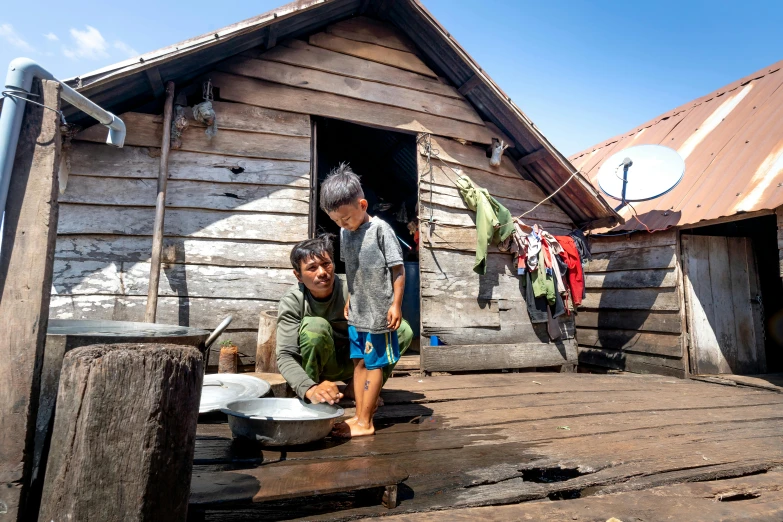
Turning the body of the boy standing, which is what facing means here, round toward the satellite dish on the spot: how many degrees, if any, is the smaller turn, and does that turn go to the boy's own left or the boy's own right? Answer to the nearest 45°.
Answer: approximately 180°

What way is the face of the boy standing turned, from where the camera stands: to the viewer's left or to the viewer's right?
to the viewer's left

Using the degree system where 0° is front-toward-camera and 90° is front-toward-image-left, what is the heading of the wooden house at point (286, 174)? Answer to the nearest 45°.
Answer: approximately 0°

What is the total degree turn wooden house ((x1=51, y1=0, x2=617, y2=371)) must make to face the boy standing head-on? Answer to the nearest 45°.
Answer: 0° — it already faces them

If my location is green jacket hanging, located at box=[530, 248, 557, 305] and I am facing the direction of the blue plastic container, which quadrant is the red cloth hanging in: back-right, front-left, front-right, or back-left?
back-right

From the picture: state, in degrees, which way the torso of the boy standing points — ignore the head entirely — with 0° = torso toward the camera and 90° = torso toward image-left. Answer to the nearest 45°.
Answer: approximately 45°
